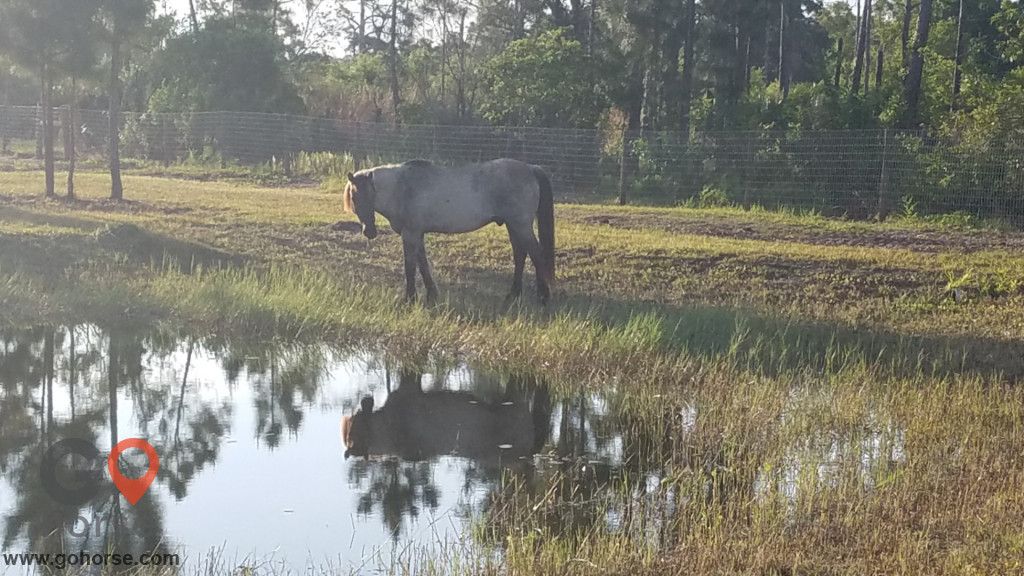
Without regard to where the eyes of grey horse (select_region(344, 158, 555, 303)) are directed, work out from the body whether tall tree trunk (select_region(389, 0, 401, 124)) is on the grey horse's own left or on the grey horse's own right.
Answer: on the grey horse's own right

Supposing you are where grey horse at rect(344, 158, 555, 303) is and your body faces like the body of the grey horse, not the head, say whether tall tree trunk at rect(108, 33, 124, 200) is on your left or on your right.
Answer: on your right

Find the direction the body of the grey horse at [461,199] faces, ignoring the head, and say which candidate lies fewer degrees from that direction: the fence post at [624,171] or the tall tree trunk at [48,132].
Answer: the tall tree trunk

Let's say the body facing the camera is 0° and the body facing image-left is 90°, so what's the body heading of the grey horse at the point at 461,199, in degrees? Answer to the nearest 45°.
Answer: approximately 90°

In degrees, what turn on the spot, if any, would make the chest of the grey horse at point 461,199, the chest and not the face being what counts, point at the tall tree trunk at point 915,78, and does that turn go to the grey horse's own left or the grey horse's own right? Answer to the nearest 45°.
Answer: approximately 135° to the grey horse's own right

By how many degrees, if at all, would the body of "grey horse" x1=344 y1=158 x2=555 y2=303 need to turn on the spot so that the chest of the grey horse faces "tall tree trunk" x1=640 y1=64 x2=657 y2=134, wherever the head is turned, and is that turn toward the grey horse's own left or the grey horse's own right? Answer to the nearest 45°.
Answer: approximately 90° to the grey horse's own right

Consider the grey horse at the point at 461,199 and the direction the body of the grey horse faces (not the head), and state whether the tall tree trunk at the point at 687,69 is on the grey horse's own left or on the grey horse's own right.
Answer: on the grey horse's own right
